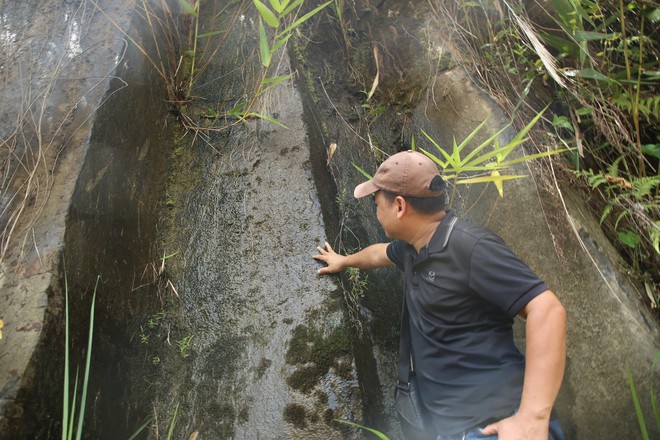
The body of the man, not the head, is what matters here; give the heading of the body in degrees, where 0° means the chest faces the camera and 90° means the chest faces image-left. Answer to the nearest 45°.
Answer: approximately 45°

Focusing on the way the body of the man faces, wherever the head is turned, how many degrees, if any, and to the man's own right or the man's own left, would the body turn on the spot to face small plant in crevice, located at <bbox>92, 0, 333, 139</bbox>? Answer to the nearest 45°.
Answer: approximately 90° to the man's own right

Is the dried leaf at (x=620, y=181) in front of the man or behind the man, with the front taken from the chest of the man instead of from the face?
behind

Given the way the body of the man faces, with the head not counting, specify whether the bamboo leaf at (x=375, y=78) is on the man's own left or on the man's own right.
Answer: on the man's own right

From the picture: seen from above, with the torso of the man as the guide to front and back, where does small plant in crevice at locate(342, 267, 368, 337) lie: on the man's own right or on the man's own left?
on the man's own right

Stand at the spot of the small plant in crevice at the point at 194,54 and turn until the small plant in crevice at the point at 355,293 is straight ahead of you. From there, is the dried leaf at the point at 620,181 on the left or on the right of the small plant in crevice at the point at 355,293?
left

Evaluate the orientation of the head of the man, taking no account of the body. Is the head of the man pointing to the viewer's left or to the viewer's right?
to the viewer's left
